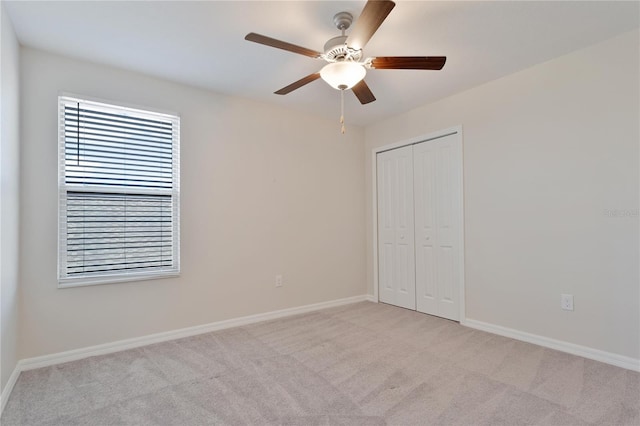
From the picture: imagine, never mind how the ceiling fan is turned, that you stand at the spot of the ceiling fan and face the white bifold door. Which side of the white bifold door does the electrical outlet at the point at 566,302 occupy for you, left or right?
right

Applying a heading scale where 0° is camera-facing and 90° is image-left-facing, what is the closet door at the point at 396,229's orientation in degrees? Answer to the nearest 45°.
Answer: approximately 45°

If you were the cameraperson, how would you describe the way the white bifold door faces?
facing the viewer and to the left of the viewer

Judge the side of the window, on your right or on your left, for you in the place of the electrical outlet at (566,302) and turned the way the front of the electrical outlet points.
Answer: on your right

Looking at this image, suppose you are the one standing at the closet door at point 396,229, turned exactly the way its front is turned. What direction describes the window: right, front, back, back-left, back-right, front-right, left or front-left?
front

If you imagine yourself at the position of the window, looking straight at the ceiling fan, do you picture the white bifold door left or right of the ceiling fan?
left

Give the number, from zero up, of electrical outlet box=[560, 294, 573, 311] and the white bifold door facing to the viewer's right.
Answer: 0

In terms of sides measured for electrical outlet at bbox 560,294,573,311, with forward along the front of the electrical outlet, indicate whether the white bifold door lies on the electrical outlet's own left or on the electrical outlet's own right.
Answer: on the electrical outlet's own right

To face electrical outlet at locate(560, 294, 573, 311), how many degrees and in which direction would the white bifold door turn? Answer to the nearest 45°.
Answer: approximately 90° to its left

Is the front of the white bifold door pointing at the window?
yes

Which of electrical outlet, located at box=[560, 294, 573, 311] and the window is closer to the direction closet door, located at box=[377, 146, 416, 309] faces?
the window

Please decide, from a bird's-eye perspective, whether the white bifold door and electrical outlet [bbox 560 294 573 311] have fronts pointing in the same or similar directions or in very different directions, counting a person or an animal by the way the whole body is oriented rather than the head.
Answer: same or similar directions

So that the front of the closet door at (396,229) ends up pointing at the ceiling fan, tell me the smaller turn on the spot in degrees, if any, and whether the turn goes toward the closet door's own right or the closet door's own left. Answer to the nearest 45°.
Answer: approximately 45° to the closet door's own left

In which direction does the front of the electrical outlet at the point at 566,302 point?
toward the camera
